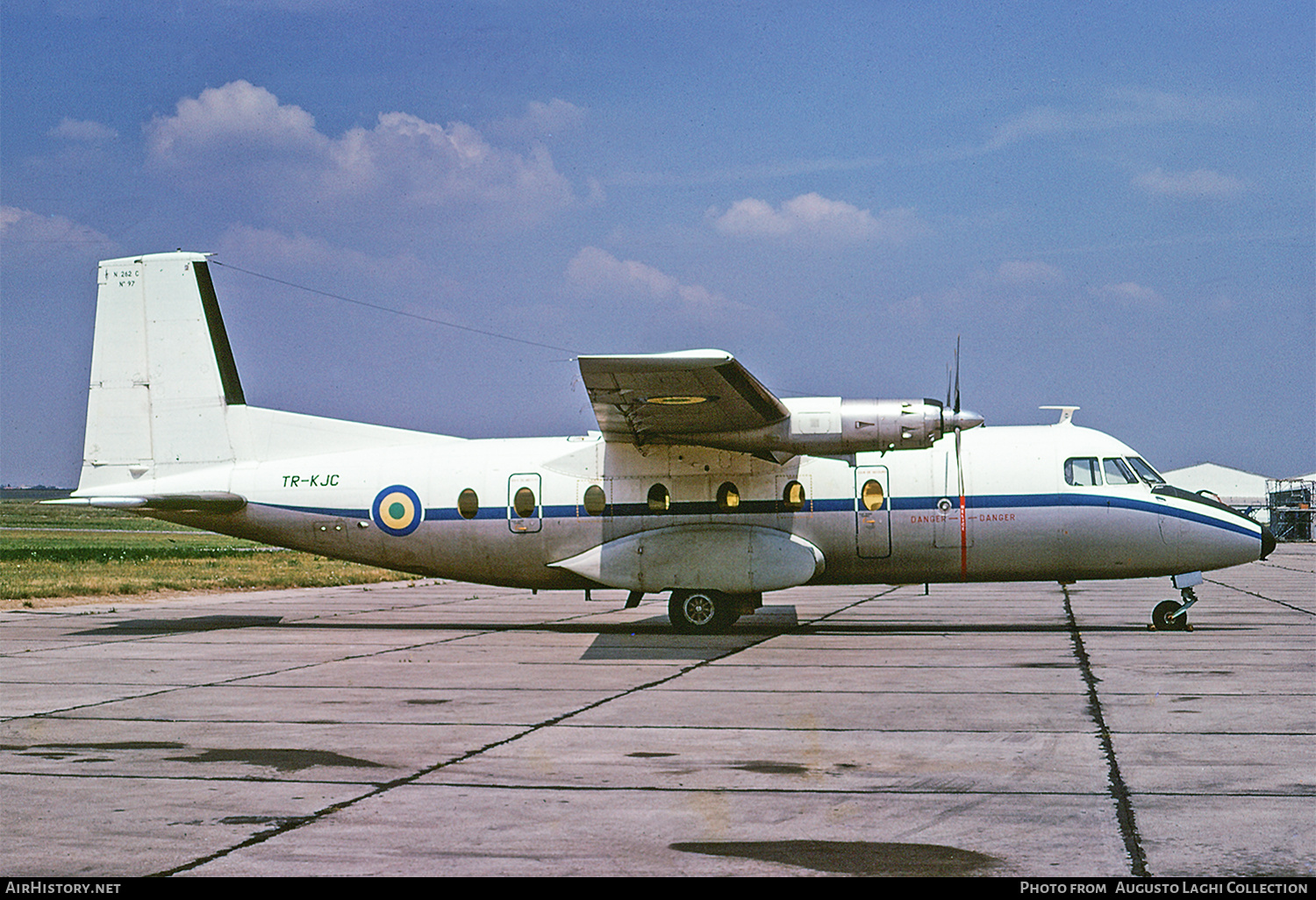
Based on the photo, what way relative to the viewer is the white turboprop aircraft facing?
to the viewer's right
